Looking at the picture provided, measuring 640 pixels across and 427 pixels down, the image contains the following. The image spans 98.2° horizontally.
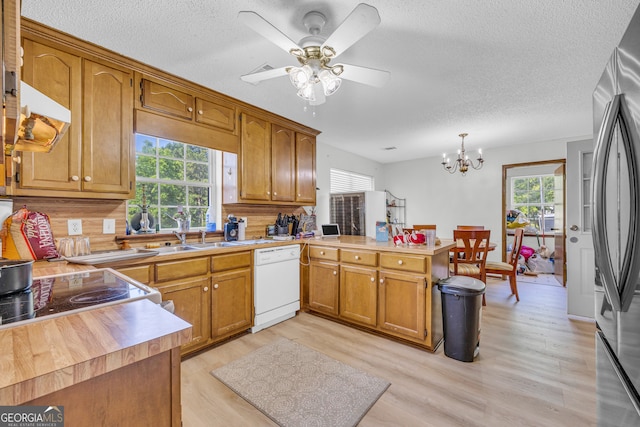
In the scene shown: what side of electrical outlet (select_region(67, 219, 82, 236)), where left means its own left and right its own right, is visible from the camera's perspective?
front

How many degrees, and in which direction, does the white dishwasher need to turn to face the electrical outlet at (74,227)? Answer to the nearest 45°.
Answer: approximately 135° to its right

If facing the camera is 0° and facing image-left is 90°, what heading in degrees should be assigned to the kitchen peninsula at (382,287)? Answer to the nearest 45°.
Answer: approximately 45°

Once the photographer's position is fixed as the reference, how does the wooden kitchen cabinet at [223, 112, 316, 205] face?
facing the viewer and to the right of the viewer

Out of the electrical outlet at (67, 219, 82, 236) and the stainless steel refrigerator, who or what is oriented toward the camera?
the electrical outlet

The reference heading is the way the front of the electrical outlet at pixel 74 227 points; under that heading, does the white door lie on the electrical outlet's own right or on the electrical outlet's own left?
on the electrical outlet's own left

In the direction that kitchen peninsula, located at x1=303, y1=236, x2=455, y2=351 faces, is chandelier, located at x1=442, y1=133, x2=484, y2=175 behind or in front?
behind

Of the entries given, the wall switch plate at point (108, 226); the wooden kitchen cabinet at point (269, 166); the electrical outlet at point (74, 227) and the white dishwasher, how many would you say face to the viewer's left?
0

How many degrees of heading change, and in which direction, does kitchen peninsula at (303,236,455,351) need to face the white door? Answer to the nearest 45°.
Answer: approximately 135° to its left

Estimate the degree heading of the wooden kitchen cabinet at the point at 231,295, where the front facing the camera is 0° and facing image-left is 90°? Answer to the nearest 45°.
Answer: approximately 315°

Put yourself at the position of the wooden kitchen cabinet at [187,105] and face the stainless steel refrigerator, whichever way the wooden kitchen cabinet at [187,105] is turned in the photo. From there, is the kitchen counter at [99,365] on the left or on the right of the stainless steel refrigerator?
right

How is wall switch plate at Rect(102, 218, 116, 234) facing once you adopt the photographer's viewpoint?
facing the viewer

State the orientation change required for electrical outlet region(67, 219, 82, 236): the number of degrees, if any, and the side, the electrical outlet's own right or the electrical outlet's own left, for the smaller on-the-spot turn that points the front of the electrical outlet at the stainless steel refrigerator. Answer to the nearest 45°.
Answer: approximately 45° to the electrical outlet's own left

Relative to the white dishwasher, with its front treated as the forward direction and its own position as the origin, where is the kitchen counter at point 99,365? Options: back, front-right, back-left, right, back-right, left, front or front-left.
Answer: front-right

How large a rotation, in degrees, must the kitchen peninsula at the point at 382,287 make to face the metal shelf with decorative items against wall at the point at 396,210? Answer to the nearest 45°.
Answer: approximately 135° to its right
